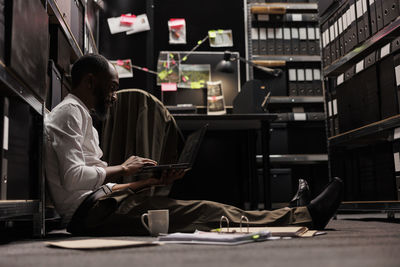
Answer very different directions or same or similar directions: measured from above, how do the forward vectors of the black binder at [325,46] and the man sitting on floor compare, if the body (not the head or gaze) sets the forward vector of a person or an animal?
very different directions

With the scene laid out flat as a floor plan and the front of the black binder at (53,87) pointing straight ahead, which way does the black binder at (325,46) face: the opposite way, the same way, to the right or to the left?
the opposite way

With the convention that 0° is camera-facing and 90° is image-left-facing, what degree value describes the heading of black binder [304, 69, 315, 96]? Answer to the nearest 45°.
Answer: approximately 0°

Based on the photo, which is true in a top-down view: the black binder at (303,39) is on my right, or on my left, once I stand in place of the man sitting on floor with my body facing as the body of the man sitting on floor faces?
on my left

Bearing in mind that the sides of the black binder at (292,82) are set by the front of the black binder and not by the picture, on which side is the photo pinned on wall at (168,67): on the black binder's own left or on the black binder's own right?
on the black binder's own right

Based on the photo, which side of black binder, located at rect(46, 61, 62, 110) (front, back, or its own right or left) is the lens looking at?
right

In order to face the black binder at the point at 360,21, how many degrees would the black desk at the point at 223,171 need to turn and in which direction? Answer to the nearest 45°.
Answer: approximately 45° to its left

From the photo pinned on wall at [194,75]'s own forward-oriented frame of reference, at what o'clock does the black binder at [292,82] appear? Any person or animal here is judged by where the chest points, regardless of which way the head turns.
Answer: The black binder is roughly at 8 o'clock from the photo pinned on wall.

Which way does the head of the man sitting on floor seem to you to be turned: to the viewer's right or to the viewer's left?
to the viewer's right

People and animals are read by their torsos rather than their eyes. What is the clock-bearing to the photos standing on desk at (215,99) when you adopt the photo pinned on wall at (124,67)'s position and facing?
the photos standing on desk at (215,99) is roughly at 10 o'clock from the photo pinned on wall at (124,67).
